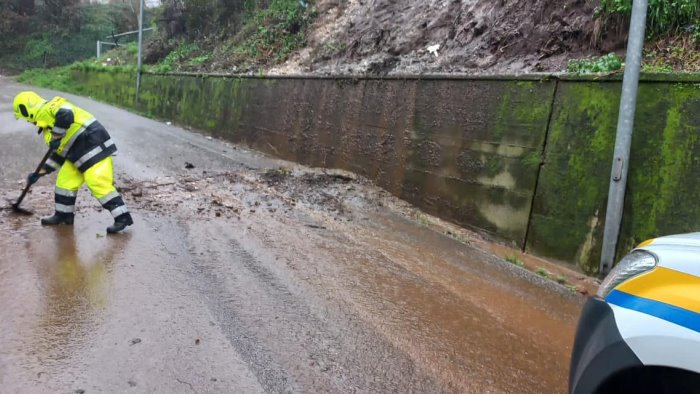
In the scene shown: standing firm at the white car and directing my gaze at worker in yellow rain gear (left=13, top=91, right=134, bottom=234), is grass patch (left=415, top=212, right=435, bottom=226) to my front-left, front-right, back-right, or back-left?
front-right

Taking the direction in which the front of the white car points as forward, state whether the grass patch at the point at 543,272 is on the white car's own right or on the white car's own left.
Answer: on the white car's own right

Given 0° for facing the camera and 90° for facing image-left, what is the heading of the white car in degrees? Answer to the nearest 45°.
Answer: approximately 90°

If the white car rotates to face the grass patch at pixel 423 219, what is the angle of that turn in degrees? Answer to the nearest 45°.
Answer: approximately 45° to its right

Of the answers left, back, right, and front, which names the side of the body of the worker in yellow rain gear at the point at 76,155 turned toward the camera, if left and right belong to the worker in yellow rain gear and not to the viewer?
left

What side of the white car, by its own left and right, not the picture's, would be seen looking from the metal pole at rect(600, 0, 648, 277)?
right

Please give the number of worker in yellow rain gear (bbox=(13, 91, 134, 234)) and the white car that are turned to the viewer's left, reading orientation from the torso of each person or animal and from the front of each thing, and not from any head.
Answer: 2

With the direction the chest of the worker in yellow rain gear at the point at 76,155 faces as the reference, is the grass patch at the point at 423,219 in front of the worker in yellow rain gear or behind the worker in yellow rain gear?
behind

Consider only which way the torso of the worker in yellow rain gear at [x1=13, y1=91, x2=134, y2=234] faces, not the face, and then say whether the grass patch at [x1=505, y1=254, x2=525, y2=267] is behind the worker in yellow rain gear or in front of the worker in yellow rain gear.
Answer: behind
